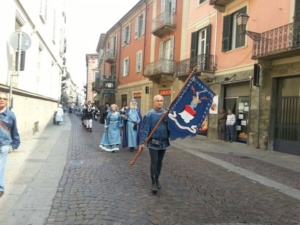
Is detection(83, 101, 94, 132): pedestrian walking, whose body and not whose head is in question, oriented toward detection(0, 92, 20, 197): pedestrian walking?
yes

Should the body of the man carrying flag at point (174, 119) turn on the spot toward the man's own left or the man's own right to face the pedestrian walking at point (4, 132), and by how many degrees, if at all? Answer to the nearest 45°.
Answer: approximately 90° to the man's own right

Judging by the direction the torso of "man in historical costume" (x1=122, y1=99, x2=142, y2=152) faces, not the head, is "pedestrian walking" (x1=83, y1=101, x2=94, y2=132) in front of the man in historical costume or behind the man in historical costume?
behind

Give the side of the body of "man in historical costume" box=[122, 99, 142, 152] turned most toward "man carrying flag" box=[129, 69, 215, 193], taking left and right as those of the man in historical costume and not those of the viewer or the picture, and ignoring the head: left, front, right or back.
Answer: front

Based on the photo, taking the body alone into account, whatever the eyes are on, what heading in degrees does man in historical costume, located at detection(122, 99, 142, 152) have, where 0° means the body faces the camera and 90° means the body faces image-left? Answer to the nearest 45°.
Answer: approximately 0°

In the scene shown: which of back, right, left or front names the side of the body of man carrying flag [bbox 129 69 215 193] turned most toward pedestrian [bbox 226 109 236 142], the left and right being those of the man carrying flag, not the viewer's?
back

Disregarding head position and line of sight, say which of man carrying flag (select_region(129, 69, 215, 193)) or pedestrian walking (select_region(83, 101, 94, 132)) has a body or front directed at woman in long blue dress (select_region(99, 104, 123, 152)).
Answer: the pedestrian walking
